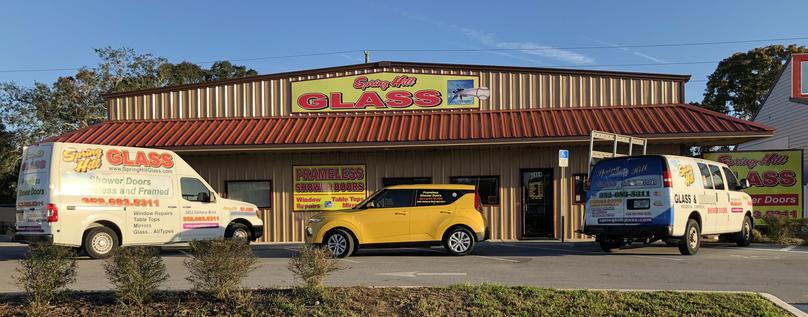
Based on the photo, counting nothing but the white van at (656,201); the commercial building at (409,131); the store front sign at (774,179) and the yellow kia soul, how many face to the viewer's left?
1

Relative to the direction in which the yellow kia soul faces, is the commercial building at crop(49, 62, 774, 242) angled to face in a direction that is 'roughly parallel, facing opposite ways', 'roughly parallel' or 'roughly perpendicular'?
roughly perpendicular

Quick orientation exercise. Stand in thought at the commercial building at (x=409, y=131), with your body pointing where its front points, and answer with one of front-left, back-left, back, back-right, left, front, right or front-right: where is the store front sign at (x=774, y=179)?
left

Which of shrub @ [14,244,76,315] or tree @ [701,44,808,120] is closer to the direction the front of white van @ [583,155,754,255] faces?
the tree

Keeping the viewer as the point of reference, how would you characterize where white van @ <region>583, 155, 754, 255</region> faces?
facing away from the viewer and to the right of the viewer

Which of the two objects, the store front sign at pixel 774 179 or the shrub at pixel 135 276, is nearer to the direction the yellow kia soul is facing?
the shrub

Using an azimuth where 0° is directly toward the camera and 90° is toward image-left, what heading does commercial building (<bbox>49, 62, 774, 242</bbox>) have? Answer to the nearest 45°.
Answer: approximately 0°

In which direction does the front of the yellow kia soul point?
to the viewer's left

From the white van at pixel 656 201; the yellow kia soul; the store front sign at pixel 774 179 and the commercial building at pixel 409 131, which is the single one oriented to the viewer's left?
the yellow kia soul

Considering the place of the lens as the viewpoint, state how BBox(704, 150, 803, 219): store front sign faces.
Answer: facing the viewer

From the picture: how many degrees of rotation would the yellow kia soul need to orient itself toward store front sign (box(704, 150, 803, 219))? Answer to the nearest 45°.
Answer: approximately 135° to its right

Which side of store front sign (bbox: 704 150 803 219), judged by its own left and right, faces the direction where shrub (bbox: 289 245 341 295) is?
front

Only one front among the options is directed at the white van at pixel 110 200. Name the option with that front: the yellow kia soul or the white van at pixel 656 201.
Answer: the yellow kia soul

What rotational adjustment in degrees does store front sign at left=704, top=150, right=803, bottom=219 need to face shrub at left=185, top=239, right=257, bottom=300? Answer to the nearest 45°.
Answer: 0° — it already faces it

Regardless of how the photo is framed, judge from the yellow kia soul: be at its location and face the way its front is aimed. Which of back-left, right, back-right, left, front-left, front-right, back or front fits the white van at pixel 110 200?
front
